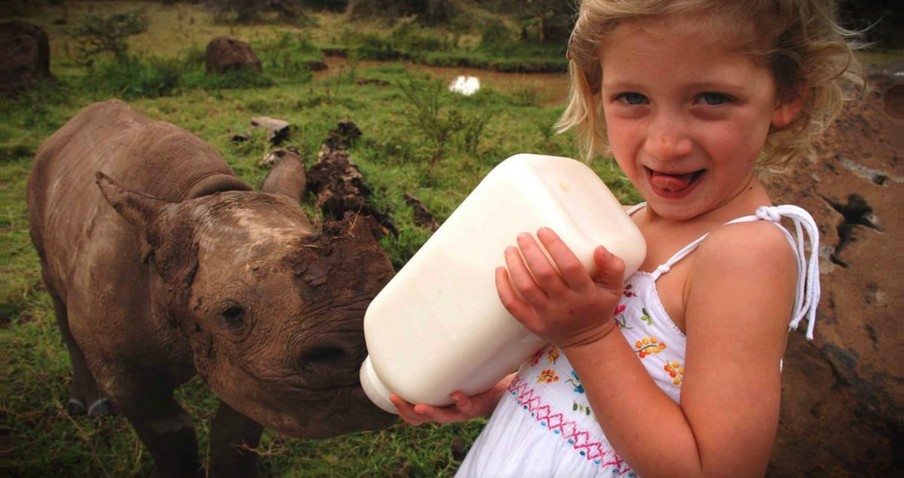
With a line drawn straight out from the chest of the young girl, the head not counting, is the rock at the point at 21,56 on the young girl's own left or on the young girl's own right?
on the young girl's own right

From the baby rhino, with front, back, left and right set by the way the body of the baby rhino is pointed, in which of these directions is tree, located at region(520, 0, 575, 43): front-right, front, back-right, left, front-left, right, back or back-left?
left

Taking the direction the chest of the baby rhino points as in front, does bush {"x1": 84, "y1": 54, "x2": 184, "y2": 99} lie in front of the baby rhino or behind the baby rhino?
behind

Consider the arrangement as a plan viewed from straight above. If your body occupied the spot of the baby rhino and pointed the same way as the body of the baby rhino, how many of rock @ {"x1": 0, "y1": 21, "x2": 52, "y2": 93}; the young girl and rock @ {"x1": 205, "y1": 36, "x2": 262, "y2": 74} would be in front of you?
1

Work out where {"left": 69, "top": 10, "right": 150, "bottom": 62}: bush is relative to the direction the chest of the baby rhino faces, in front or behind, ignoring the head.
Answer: behind

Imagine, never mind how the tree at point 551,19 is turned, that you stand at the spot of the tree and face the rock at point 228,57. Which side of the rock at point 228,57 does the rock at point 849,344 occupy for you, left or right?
left

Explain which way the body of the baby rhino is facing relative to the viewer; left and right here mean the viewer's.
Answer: facing the viewer and to the right of the viewer

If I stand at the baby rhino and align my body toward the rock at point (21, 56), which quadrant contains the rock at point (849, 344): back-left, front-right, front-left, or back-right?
back-right

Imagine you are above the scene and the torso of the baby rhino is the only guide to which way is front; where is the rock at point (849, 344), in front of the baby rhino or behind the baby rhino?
in front

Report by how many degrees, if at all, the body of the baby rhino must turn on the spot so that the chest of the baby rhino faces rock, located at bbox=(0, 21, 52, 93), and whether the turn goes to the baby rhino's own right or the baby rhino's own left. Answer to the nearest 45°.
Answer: approximately 135° to the baby rhino's own left
